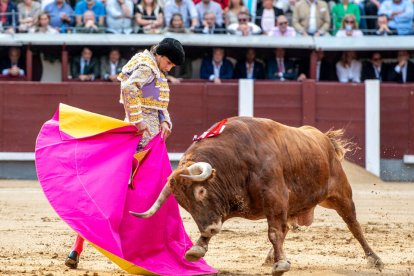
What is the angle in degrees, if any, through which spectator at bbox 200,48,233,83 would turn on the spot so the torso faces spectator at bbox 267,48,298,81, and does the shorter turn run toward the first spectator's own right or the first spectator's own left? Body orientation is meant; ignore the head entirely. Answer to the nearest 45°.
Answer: approximately 90° to the first spectator's own left

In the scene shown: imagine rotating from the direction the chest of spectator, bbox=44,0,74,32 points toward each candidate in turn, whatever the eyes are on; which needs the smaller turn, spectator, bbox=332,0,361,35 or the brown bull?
the brown bull

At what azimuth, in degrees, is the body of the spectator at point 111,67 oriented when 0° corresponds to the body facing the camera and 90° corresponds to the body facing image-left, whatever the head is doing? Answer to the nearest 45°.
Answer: approximately 0°

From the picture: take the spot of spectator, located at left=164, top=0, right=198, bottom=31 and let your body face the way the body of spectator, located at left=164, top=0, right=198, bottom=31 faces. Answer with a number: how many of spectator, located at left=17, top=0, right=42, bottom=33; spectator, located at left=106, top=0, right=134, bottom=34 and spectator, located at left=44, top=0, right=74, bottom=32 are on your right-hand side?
3

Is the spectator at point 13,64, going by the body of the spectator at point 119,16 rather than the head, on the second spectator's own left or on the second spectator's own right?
on the second spectator's own right

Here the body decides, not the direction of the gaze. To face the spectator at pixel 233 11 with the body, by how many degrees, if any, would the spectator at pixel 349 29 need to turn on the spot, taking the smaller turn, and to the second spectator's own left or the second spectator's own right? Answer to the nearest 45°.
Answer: approximately 90° to the second spectator's own right

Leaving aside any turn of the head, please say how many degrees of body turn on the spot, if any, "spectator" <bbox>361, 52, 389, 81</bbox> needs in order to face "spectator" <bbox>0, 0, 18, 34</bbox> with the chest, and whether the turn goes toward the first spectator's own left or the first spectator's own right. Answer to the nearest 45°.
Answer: approximately 90° to the first spectator's own right

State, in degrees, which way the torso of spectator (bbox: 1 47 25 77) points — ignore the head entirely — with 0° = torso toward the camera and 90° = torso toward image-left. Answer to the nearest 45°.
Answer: approximately 0°

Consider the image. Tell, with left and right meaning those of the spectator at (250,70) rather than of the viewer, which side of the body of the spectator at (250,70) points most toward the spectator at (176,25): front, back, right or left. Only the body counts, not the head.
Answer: right
